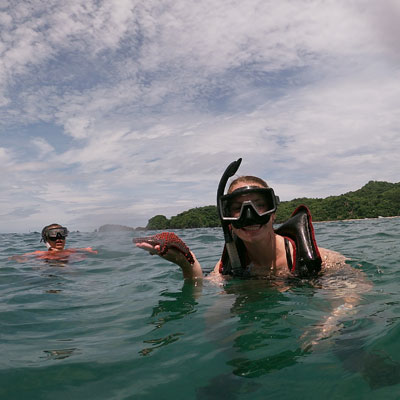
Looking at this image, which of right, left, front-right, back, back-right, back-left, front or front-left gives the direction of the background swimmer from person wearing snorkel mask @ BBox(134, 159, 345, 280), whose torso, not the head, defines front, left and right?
back-right

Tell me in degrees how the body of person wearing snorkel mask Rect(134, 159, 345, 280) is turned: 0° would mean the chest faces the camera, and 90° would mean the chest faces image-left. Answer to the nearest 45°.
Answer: approximately 0°
